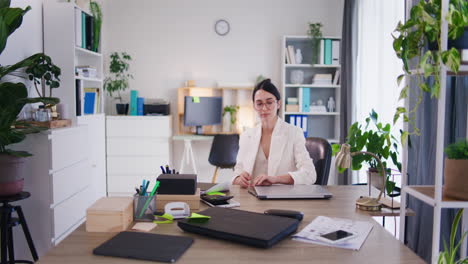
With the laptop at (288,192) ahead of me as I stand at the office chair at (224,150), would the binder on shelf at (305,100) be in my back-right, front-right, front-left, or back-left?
back-left

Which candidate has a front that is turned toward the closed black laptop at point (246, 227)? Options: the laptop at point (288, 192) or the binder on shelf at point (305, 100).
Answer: the binder on shelf

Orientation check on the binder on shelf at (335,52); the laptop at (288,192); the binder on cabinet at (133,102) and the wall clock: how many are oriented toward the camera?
3

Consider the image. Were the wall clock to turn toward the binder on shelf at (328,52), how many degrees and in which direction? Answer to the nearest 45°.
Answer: approximately 90° to its left

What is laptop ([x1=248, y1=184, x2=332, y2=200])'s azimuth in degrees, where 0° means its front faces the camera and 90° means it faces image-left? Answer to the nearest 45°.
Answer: approximately 180°

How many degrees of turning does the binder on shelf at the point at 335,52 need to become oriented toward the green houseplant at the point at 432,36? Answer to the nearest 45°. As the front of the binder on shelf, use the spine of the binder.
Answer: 0° — it already faces it

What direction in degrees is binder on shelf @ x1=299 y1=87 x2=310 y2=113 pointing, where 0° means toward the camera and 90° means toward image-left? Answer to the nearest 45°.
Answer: approximately 0°

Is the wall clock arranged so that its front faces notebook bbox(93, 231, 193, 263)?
yes
